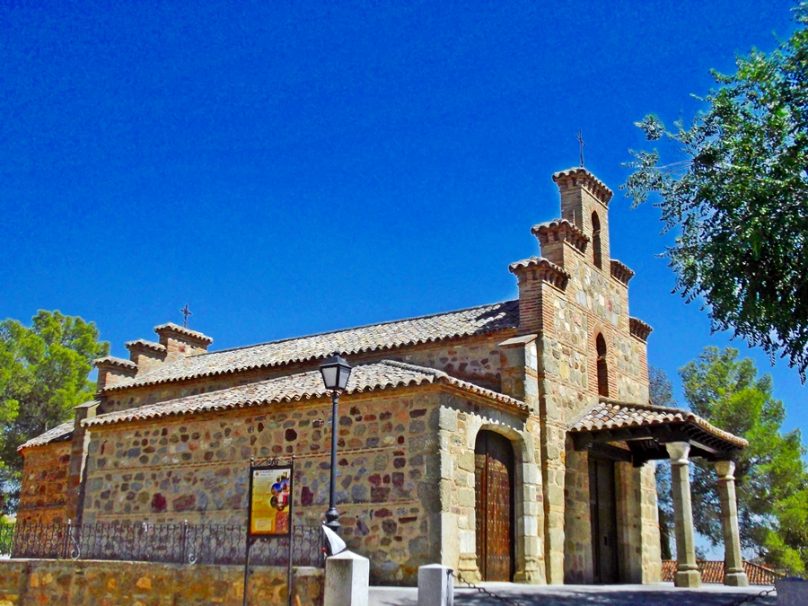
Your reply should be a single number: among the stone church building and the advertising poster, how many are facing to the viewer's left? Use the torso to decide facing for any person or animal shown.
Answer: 0

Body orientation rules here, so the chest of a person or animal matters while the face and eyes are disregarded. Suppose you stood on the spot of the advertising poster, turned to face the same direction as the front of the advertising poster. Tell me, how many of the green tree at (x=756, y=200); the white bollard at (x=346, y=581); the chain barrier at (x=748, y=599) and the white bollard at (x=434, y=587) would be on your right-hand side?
0

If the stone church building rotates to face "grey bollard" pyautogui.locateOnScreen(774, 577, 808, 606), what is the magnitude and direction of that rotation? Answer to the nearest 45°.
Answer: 0° — it already faces it

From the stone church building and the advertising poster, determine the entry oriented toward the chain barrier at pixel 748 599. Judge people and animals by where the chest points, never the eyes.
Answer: the stone church building

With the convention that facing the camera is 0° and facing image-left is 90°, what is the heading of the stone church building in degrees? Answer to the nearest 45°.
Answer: approximately 315°

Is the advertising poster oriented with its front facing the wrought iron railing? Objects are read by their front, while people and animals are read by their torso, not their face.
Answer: no

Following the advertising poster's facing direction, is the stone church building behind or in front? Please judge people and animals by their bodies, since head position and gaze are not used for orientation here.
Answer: behind

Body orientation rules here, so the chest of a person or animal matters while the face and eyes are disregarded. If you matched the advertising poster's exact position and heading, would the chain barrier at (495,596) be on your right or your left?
on your left

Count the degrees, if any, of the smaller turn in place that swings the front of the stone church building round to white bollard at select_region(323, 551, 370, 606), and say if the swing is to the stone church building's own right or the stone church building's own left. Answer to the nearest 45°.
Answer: approximately 45° to the stone church building's own right

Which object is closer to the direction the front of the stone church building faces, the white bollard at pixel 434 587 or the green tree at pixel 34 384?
the white bollard

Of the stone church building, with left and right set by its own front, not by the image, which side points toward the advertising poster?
right

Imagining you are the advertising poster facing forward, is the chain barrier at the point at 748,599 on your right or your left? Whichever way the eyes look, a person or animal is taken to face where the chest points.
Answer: on your left

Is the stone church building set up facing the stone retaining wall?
no

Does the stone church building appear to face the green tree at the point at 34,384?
no

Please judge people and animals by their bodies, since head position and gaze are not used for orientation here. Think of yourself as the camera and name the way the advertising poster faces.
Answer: facing the viewer
